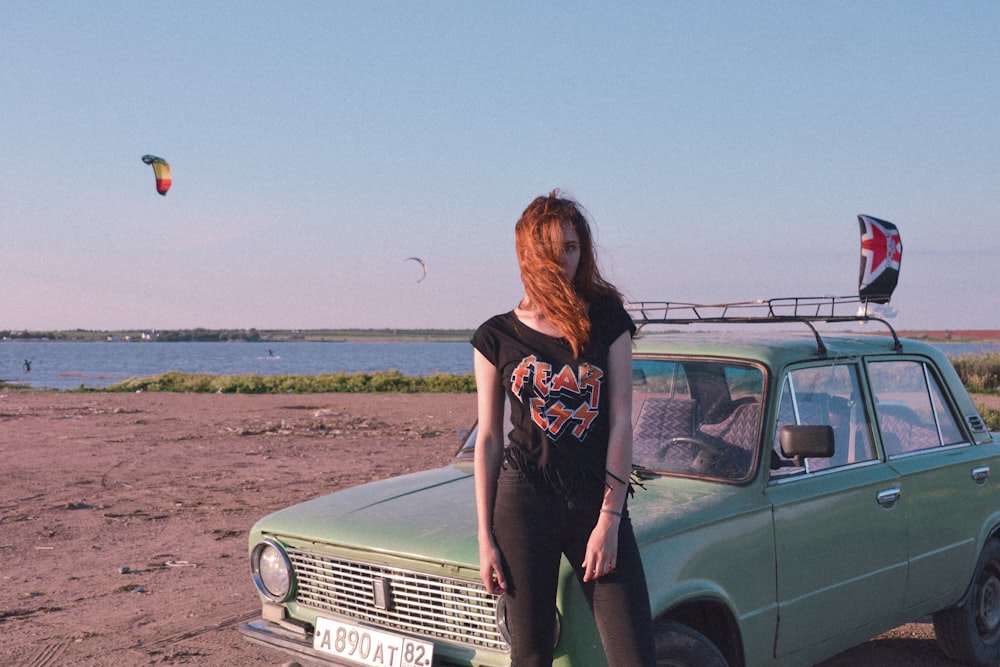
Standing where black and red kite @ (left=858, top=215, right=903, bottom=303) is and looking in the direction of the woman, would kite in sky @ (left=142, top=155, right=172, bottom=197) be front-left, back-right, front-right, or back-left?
back-right

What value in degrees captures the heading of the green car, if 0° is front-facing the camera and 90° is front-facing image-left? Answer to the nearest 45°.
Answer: approximately 45°

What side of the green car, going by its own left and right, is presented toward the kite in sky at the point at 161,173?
right

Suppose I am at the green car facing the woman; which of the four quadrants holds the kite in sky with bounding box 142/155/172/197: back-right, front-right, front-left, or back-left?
back-right

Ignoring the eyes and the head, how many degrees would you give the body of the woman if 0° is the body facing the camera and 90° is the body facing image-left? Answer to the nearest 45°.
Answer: approximately 0°

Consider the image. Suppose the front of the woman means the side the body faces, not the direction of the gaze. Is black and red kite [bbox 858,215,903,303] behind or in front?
behind

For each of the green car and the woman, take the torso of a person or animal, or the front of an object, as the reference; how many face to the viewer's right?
0
